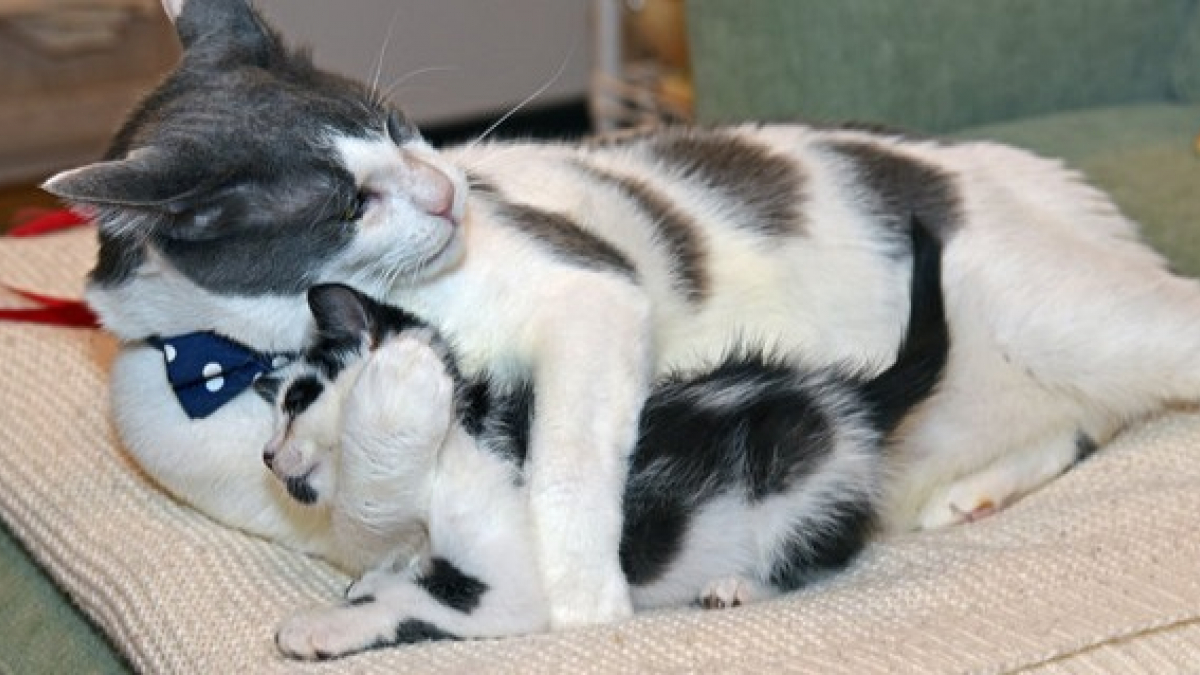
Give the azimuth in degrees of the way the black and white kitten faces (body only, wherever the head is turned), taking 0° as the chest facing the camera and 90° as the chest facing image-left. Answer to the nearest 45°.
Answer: approximately 90°
